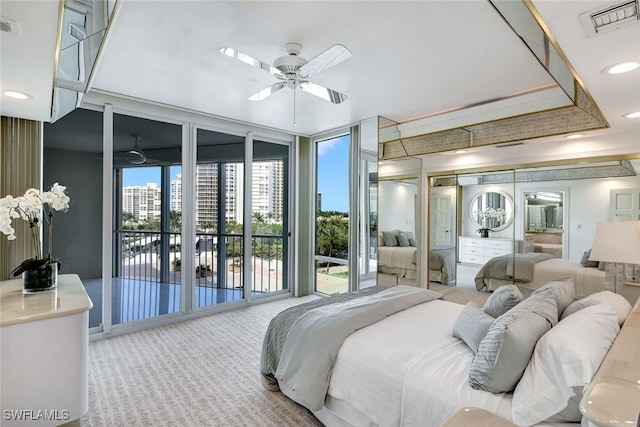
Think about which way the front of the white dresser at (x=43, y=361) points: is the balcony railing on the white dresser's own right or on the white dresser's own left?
on the white dresser's own left

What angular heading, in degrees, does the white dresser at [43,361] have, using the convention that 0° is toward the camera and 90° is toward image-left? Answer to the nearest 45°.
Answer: approximately 270°

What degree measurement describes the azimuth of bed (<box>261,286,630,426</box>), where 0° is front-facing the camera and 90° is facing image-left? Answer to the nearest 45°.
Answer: approximately 135°

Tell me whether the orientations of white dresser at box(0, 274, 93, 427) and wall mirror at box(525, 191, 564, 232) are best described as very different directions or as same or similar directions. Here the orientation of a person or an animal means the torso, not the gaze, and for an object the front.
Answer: very different directions

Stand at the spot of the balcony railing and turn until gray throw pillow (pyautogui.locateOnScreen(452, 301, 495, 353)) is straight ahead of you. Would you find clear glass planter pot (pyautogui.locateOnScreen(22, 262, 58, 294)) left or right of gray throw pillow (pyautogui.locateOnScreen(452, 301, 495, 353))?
right

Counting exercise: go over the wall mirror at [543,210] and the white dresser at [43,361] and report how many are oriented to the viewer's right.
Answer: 1

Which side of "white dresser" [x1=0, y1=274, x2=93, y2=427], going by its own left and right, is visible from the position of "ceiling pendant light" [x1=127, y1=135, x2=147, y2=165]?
left
